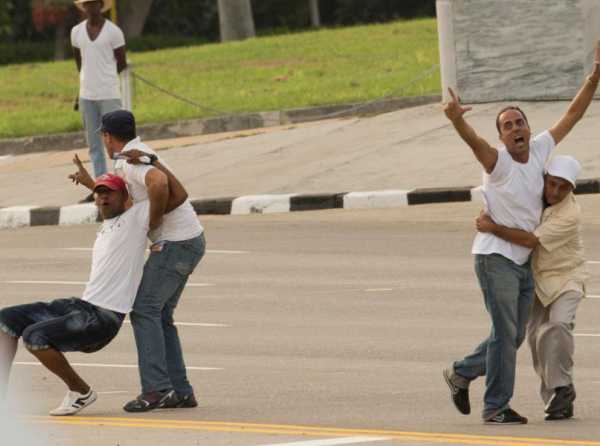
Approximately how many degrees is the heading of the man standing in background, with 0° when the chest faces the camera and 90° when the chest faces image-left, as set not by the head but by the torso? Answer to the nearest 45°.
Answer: approximately 0°

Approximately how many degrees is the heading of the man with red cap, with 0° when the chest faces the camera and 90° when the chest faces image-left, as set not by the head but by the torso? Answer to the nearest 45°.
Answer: approximately 45°

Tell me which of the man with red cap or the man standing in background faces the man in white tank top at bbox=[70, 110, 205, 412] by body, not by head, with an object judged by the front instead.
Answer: the man standing in background

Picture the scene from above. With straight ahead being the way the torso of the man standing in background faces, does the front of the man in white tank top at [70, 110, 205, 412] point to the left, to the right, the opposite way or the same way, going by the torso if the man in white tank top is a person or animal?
to the right

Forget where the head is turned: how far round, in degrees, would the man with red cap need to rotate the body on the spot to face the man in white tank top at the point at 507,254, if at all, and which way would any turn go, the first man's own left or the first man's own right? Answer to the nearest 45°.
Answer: approximately 135° to the first man's own left

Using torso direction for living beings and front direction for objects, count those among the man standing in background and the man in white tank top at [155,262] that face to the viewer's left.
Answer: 1

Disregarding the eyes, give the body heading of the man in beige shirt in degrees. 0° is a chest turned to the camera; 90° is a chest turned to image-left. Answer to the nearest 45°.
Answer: approximately 45°

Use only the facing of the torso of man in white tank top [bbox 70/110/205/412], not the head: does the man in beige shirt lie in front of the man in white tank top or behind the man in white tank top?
behind

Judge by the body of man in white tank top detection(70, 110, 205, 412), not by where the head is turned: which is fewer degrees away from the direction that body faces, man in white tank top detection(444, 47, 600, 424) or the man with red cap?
the man with red cap

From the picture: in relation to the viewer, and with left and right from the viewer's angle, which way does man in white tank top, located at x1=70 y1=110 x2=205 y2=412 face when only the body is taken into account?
facing to the left of the viewer

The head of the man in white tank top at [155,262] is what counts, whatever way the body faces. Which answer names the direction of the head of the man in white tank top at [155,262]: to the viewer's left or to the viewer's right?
to the viewer's left

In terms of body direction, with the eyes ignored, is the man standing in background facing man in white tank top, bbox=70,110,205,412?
yes

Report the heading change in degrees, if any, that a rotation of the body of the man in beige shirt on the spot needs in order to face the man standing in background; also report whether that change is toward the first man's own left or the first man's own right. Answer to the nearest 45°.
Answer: approximately 90° to the first man's own right

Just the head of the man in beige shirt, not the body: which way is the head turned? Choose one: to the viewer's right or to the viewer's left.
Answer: to the viewer's left
